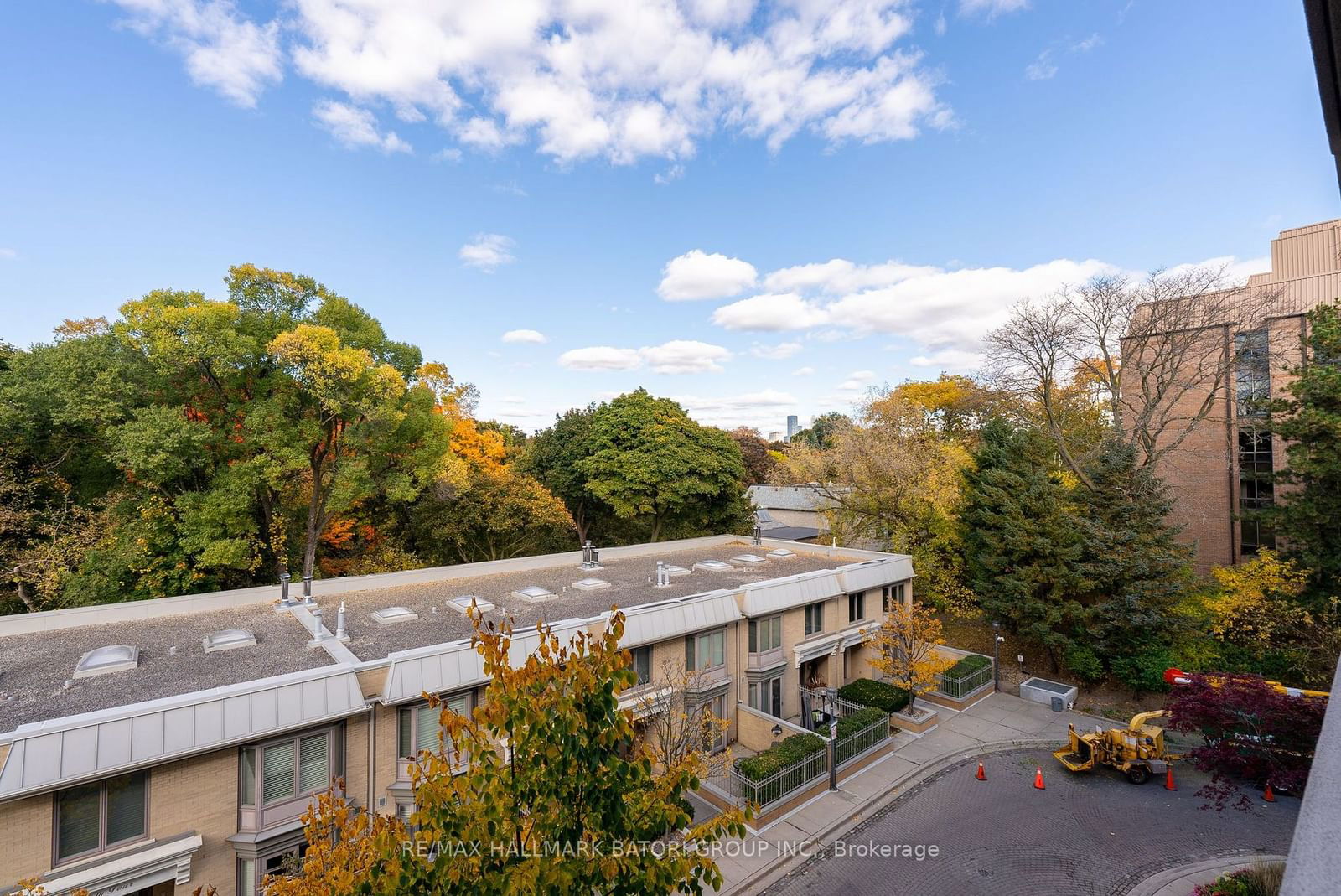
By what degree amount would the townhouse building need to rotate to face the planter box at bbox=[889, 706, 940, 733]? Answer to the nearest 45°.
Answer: approximately 45° to its left

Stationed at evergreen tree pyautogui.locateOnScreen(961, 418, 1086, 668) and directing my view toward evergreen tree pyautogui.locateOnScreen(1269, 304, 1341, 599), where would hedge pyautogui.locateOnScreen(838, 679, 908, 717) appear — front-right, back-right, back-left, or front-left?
back-right

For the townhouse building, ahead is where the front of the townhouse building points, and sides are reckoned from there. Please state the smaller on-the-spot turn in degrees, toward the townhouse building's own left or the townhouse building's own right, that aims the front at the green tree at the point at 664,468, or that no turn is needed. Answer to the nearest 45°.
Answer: approximately 90° to the townhouse building's own left

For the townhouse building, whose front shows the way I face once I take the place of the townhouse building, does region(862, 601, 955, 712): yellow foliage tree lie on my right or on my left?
on my left

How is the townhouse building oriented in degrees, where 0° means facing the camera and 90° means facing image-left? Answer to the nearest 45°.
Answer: approximately 315°

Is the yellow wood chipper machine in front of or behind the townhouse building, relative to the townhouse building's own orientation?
in front

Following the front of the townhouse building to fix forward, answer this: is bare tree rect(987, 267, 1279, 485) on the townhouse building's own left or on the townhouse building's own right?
on the townhouse building's own left

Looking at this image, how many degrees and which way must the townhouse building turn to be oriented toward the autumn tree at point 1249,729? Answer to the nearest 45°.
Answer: approximately 45° to its left

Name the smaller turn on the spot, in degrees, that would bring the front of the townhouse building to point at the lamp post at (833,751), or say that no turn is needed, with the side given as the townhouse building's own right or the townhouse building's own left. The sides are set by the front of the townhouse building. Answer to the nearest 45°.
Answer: approximately 45° to the townhouse building's own left
